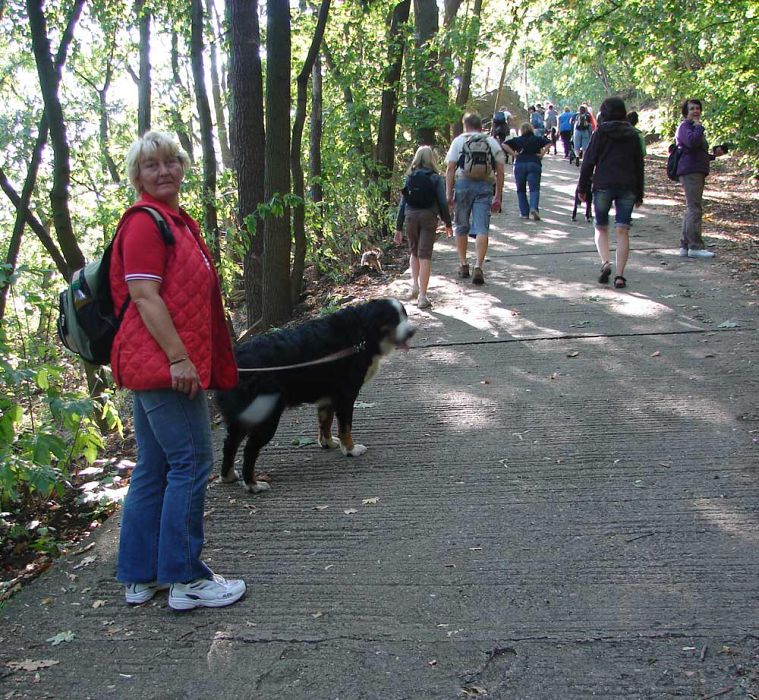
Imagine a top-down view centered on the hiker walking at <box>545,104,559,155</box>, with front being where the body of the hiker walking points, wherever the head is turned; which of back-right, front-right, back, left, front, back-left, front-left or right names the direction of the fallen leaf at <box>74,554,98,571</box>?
back

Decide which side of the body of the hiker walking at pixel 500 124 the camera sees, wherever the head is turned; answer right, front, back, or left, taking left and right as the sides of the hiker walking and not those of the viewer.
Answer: back

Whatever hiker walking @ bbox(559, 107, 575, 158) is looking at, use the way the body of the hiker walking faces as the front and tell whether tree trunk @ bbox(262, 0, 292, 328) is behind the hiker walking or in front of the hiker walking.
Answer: behind

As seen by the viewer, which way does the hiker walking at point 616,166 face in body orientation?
away from the camera

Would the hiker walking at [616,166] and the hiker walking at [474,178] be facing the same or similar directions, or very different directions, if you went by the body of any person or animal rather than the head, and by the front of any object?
same or similar directions

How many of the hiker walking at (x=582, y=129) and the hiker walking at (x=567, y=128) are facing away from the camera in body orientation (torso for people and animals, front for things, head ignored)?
2

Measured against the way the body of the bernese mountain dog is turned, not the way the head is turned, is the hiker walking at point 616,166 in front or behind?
in front

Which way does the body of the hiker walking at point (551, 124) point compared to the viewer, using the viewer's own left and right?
facing away from the viewer

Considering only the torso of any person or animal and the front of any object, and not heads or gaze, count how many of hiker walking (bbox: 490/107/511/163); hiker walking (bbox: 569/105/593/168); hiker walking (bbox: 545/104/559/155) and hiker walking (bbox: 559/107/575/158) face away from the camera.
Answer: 4

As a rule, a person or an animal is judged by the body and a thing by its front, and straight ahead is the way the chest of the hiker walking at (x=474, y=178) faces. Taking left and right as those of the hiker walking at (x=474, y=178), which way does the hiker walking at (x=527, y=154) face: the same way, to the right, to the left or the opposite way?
the same way

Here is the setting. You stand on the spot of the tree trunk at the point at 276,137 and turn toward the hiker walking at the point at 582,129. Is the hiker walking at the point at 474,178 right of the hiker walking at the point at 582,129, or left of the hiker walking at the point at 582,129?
right

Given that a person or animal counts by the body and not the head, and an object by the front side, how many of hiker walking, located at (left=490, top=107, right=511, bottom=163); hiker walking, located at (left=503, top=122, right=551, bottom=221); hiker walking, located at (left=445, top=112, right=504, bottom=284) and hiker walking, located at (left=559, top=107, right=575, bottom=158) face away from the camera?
4

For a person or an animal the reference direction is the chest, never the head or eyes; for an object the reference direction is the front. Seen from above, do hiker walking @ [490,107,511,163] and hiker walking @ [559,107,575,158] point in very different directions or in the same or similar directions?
same or similar directions

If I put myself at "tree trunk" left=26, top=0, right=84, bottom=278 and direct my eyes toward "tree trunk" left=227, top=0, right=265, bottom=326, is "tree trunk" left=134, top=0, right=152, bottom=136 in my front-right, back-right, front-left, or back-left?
front-left

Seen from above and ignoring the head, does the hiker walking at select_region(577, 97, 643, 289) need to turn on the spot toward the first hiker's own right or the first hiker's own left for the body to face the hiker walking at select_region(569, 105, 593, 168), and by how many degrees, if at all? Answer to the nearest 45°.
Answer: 0° — they already face them

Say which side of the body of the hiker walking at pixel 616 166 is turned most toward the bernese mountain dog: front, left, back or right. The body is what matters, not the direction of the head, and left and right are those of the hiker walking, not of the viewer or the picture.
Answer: back

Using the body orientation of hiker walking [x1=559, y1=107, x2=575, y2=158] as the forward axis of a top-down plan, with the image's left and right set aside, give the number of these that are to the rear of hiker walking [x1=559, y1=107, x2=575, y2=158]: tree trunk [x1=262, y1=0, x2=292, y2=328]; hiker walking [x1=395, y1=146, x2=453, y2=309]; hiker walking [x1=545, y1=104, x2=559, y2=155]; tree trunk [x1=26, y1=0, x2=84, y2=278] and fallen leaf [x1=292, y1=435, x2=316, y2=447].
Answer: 4

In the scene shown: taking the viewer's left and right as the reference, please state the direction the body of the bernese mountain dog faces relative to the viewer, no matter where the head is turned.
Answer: facing away from the viewer and to the right of the viewer

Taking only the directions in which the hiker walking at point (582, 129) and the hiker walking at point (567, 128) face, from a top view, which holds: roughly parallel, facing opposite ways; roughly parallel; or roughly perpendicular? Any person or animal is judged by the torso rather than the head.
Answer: roughly parallel
